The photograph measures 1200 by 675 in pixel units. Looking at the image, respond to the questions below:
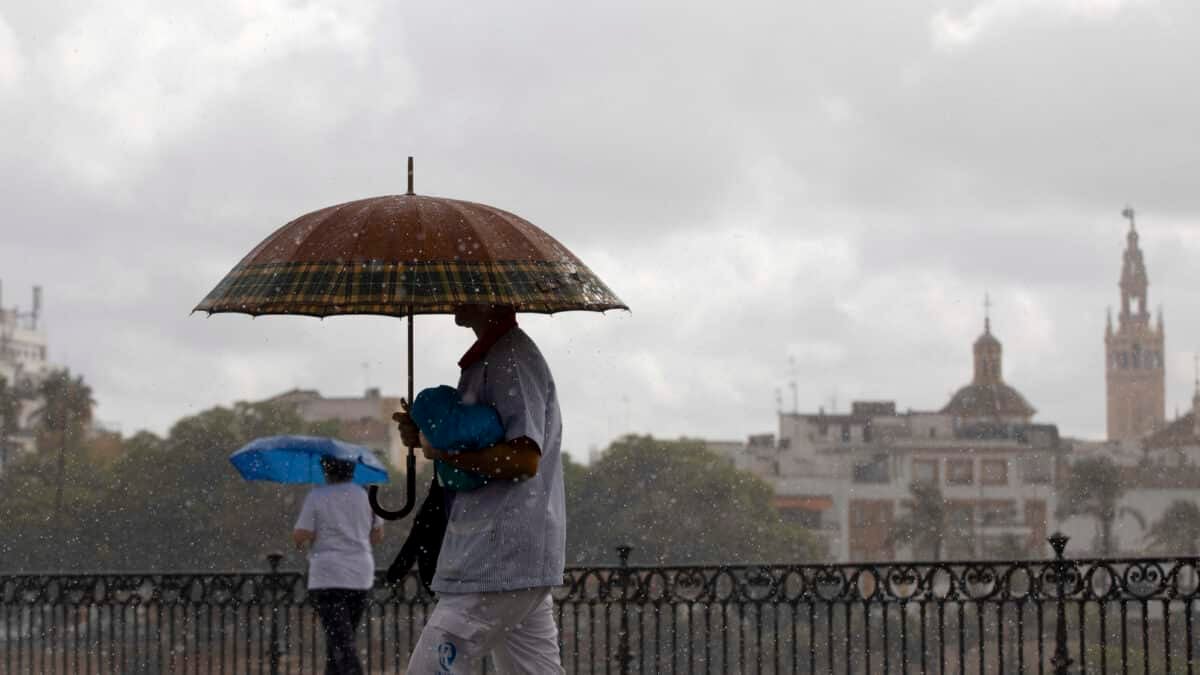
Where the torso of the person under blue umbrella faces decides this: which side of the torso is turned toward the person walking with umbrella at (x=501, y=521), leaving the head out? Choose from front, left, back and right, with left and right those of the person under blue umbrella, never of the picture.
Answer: back

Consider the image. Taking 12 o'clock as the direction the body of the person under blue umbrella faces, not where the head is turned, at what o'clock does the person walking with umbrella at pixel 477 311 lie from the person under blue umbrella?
The person walking with umbrella is roughly at 6 o'clock from the person under blue umbrella.

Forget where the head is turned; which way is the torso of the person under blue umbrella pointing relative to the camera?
away from the camera

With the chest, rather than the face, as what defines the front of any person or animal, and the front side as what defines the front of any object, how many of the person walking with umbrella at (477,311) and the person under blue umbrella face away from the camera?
1

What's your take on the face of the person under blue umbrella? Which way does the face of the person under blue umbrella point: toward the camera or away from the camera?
away from the camera
